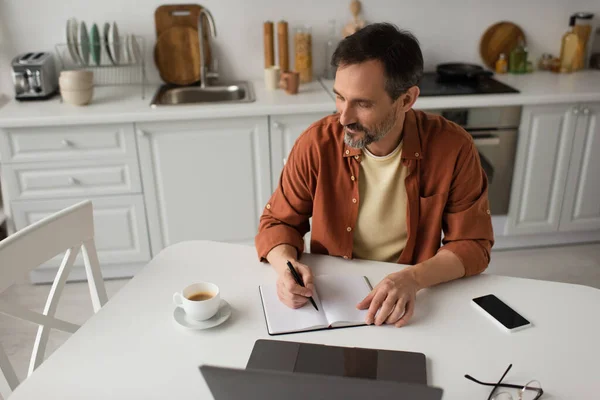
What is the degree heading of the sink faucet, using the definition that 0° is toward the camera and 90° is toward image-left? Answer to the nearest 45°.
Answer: approximately 315°

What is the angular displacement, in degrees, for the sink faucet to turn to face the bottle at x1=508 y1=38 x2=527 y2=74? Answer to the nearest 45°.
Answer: approximately 45° to its left

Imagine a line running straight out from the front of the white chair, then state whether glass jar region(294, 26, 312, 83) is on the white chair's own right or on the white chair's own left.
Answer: on the white chair's own left

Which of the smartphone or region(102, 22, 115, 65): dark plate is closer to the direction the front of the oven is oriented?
the smartphone

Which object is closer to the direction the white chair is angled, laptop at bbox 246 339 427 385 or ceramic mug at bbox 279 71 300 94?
the laptop

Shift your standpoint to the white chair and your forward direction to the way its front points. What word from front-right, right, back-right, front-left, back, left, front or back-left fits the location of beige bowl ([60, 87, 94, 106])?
back-left

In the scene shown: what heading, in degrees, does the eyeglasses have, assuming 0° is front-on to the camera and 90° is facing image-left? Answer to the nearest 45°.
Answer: approximately 315°

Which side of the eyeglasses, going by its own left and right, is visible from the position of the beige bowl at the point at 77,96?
back

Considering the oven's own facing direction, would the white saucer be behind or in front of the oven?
in front
